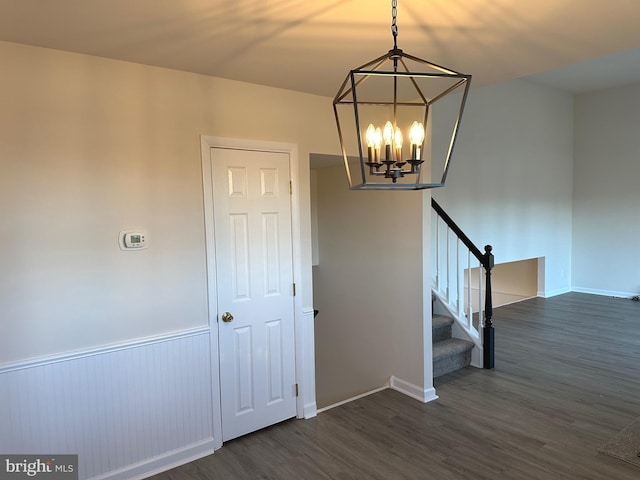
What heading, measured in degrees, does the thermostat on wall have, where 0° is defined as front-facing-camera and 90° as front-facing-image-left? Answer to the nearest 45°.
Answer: approximately 0°

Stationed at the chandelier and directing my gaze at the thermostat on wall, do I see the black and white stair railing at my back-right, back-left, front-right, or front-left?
back-right

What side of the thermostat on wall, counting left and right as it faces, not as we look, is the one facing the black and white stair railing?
left

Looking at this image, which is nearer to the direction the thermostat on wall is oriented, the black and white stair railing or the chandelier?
the chandelier

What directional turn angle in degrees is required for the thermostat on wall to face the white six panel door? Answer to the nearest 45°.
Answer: approximately 90° to its left

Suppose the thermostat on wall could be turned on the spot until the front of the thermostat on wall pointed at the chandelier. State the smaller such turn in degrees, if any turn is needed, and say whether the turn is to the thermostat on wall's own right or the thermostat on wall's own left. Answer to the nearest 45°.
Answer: approximately 45° to the thermostat on wall's own left
